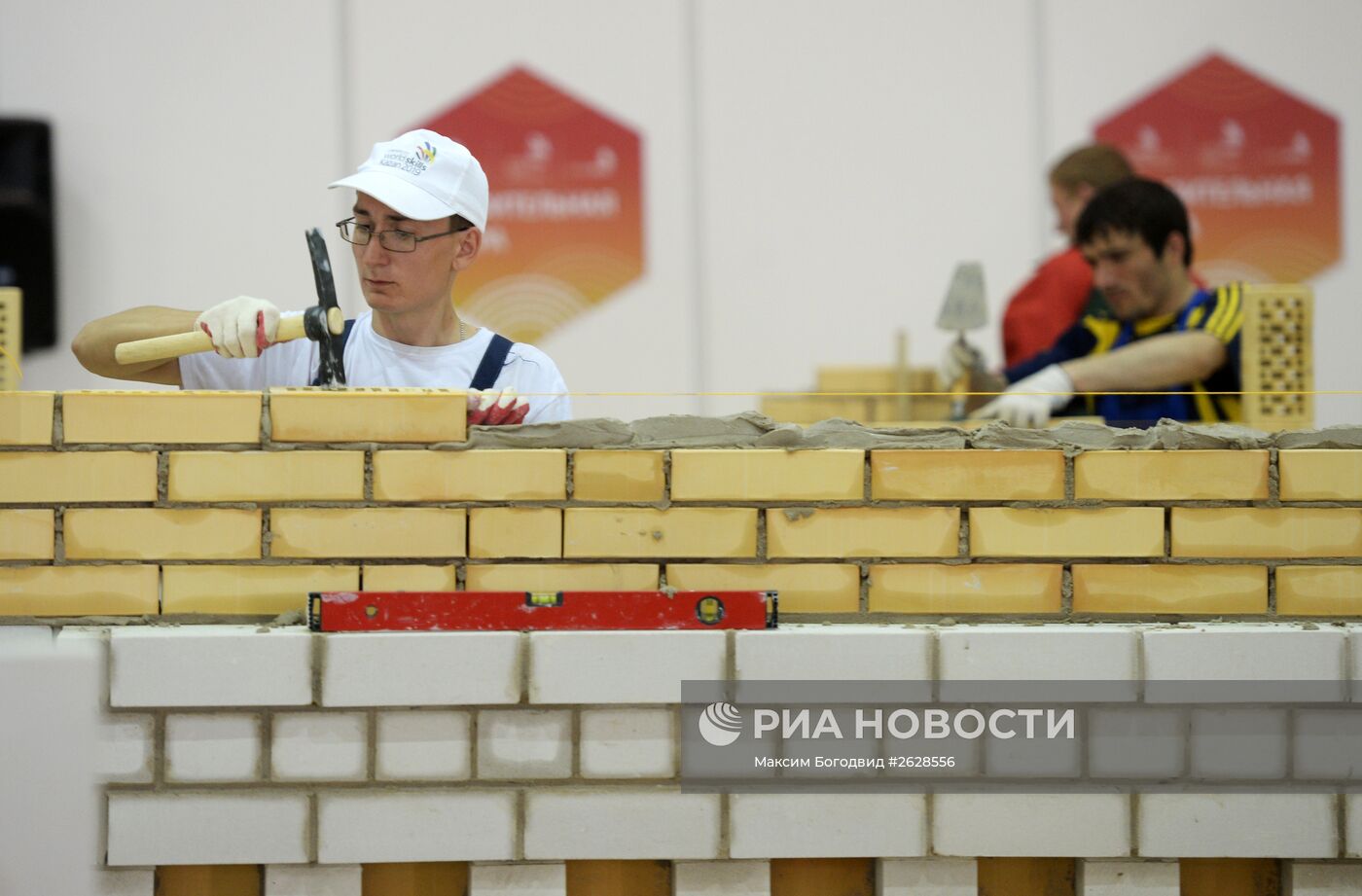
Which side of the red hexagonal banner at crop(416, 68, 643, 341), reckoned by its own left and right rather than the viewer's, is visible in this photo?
front

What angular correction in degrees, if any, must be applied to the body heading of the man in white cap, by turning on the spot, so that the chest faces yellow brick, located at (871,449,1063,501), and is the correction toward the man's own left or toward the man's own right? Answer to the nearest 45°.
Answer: approximately 90° to the man's own left

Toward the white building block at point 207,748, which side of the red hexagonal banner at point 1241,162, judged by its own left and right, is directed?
front

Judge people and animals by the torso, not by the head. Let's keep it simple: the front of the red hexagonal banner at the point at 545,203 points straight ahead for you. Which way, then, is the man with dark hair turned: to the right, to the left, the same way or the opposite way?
to the right

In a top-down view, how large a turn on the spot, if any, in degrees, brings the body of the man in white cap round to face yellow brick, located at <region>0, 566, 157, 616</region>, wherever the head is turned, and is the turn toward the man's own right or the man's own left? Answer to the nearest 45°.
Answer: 0° — they already face it

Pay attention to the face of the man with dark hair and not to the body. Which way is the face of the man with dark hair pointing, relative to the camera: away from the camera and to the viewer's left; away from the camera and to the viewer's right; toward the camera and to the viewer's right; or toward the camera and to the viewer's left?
toward the camera and to the viewer's left

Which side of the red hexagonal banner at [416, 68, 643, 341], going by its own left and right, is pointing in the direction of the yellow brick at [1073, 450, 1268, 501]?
front

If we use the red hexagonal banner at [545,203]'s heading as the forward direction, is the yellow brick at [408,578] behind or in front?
in front

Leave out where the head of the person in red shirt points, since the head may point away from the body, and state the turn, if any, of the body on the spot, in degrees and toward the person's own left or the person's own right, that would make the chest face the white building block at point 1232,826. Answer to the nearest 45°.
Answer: approximately 90° to the person's own left

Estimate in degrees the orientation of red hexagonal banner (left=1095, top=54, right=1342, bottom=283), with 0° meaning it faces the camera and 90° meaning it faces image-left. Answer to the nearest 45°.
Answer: approximately 0°

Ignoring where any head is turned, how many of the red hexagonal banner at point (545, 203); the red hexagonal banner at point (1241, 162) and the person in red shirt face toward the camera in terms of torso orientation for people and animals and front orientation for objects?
2

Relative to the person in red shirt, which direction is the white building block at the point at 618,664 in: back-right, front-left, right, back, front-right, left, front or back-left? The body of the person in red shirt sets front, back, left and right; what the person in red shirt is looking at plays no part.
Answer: left

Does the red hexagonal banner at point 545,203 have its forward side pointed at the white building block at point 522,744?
yes

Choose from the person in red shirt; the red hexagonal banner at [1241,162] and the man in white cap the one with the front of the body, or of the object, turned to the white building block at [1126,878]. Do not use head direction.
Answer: the red hexagonal banner

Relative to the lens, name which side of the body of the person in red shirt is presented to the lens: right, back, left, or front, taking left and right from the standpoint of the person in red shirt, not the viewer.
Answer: left

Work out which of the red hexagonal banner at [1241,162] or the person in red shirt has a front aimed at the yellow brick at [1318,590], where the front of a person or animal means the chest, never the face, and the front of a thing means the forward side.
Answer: the red hexagonal banner

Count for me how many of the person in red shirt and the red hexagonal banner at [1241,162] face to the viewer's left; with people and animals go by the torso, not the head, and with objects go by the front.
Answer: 1

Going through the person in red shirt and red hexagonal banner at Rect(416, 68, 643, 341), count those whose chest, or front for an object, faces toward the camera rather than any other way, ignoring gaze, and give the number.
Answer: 1
